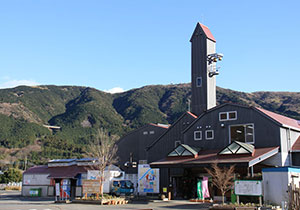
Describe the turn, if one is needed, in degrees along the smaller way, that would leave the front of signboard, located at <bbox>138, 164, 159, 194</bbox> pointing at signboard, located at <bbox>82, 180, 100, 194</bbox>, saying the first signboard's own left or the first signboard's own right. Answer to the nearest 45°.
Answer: approximately 45° to the first signboard's own right

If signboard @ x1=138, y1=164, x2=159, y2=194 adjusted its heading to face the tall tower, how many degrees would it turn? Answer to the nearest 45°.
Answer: approximately 135° to its left

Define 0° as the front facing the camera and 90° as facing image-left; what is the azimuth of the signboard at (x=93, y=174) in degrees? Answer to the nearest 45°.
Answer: approximately 0°

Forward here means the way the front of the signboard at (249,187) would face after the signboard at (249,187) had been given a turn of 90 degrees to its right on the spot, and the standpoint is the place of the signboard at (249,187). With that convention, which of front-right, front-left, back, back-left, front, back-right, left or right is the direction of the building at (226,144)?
right

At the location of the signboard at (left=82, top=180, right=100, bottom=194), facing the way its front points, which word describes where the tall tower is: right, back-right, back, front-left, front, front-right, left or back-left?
back-left

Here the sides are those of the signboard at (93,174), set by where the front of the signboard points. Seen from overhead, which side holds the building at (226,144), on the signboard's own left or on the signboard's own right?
on the signboard's own left

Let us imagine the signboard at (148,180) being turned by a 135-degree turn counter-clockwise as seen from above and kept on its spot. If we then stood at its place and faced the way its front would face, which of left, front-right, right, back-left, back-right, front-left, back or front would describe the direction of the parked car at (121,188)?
left

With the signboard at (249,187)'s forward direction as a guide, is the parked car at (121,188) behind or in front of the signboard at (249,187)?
behind

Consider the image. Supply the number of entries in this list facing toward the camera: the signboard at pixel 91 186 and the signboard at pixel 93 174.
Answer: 2
